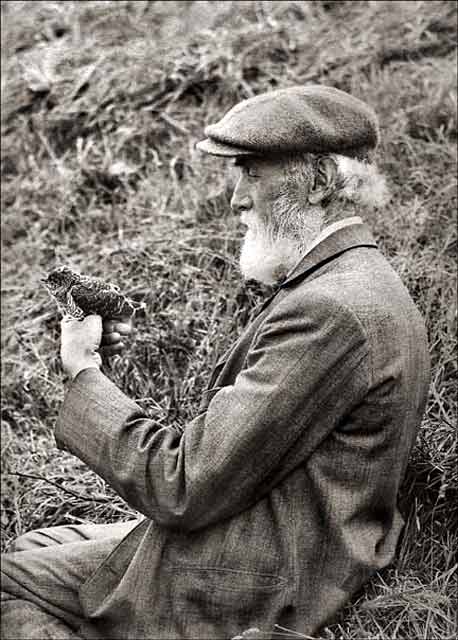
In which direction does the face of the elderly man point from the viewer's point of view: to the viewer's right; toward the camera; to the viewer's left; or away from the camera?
to the viewer's left

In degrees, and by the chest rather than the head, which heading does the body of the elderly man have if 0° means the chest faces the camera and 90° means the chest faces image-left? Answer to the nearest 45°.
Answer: approximately 90°

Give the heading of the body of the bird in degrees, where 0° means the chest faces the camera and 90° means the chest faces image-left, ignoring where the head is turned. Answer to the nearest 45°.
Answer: approximately 90°
